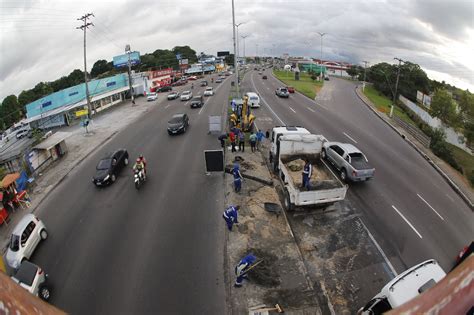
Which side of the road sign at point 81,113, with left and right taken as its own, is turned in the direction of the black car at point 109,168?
front

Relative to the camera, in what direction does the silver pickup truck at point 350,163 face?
facing away from the viewer and to the left of the viewer

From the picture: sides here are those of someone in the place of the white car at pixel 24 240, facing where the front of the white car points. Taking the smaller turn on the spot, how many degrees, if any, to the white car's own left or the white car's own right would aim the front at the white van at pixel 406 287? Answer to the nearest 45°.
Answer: approximately 90° to the white car's own left
